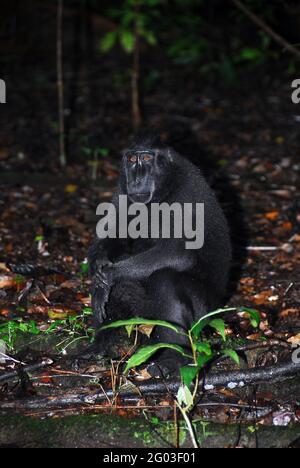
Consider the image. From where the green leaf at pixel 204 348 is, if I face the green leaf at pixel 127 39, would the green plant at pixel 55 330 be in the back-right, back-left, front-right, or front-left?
front-left

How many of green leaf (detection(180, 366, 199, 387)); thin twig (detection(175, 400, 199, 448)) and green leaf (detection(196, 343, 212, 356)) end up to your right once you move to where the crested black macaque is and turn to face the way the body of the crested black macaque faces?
0

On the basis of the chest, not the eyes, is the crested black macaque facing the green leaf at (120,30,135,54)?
no

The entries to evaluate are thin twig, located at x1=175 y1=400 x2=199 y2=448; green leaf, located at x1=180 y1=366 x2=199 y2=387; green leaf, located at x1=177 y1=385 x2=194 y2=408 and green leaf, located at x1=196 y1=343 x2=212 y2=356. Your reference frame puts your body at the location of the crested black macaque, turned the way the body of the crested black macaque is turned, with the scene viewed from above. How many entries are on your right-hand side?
0

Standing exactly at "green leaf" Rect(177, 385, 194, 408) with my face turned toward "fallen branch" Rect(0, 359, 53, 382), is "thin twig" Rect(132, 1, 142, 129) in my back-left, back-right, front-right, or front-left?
front-right

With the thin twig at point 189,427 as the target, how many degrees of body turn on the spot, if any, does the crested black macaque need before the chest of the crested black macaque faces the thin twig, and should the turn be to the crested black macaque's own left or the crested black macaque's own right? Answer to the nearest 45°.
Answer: approximately 45° to the crested black macaque's own left

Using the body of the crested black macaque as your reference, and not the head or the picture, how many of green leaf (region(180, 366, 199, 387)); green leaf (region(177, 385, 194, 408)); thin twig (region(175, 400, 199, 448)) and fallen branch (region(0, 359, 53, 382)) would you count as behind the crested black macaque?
0

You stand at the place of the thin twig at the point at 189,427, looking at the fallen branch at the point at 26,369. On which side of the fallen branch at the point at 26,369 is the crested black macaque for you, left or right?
right

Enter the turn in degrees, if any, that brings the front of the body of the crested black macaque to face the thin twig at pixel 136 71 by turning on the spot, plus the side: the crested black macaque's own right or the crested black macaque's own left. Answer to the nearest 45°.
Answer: approximately 135° to the crested black macaque's own right

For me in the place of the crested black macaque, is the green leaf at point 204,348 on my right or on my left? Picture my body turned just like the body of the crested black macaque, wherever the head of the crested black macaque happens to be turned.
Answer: on my left

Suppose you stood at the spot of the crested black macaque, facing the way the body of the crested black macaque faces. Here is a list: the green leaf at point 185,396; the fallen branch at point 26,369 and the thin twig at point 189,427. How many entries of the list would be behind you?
0

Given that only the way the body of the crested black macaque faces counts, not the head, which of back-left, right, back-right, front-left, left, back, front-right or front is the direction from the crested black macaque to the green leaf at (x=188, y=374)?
front-left

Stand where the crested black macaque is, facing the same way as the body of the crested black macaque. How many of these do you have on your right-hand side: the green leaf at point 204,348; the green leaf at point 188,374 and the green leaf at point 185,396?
0

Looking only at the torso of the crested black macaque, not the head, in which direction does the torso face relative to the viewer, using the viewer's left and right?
facing the viewer and to the left of the viewer

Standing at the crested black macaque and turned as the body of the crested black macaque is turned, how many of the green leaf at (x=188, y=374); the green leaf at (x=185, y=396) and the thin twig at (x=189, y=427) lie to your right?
0
